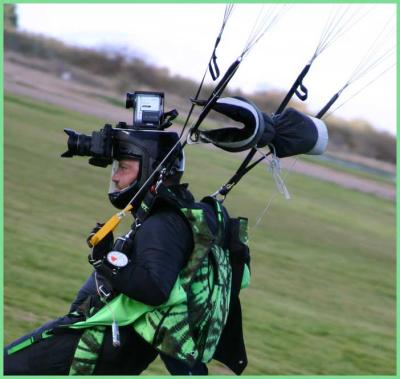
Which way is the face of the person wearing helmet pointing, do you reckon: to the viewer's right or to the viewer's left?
to the viewer's left

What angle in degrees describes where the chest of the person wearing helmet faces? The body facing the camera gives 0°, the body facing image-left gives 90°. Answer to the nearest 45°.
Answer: approximately 90°

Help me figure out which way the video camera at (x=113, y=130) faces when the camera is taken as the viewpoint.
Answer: facing to the left of the viewer
